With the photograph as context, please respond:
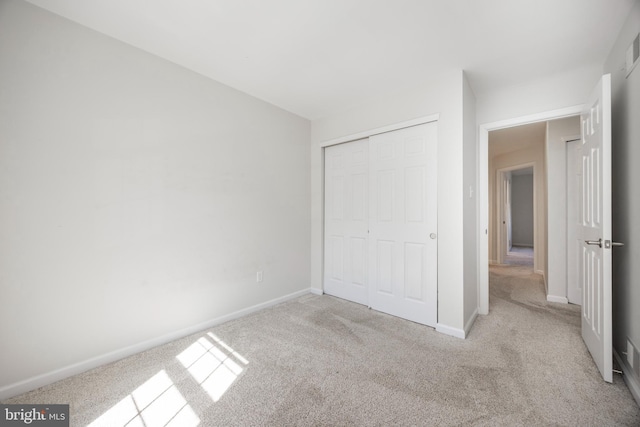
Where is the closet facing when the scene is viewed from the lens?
facing the viewer and to the left of the viewer

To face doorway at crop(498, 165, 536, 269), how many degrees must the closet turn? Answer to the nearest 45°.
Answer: approximately 180°

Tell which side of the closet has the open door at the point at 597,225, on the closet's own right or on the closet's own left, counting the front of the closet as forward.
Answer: on the closet's own left
